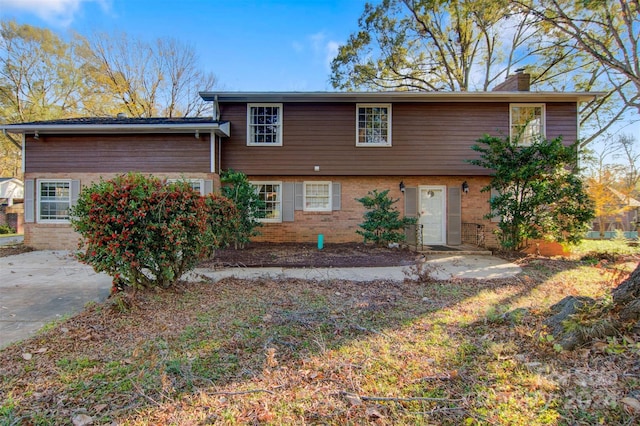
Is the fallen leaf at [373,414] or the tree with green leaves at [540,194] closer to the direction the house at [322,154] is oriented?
the fallen leaf

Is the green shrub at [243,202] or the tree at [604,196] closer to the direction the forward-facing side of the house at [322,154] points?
the green shrub

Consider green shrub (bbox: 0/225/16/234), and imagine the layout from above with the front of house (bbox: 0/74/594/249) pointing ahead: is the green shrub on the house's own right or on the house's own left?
on the house's own right

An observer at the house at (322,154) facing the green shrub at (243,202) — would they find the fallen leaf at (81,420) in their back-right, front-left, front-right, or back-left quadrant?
front-left

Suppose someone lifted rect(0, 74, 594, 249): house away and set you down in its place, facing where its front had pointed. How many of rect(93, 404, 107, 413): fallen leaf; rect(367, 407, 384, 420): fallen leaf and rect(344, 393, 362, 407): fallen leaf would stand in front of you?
3

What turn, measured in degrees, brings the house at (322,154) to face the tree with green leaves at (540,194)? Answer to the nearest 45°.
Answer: approximately 45° to its left

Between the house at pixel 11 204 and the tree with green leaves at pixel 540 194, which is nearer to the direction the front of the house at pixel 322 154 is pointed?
the tree with green leaves

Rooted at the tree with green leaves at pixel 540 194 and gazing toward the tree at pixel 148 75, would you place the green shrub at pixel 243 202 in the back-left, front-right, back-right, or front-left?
front-left

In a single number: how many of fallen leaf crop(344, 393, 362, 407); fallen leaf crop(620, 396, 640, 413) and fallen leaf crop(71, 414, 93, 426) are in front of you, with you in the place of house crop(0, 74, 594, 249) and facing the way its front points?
3

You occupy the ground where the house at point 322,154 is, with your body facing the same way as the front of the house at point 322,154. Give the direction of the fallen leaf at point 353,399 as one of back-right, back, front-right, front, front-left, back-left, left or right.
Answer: front

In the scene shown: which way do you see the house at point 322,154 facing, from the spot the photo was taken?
facing the viewer

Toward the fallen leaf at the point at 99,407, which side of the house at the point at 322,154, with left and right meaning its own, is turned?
front

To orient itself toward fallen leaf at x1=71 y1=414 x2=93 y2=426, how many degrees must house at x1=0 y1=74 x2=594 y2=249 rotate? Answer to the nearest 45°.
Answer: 0° — it already faces it

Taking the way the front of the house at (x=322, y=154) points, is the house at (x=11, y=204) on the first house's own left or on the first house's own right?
on the first house's own right

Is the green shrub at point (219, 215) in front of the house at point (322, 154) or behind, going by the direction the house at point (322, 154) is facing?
in front

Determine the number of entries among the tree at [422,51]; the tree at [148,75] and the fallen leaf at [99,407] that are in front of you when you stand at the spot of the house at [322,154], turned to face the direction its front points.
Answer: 1

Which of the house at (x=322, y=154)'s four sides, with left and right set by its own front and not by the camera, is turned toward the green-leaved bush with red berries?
front

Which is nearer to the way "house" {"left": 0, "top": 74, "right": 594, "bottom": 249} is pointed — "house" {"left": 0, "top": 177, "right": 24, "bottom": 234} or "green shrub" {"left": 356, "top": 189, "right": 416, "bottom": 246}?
the green shrub
